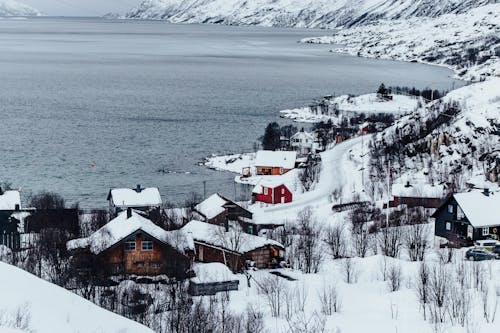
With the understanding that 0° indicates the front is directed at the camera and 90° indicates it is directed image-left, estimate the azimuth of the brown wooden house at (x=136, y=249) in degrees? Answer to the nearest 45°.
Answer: approximately 0°

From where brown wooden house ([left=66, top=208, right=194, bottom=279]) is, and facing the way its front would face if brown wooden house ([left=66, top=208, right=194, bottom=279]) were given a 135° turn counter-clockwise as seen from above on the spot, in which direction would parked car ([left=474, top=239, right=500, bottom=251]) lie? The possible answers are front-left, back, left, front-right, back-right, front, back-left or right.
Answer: front-right

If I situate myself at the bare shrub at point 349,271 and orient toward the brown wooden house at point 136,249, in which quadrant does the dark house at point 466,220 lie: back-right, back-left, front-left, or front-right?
back-right

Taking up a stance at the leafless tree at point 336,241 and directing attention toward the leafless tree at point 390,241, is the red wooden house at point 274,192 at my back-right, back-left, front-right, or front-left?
back-left

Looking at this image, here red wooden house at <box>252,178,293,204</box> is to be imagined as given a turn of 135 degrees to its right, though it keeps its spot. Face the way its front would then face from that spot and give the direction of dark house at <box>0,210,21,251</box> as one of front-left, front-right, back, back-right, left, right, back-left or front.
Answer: front-left

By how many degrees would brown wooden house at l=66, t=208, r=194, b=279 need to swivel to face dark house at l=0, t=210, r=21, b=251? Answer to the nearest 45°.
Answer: approximately 135° to its right

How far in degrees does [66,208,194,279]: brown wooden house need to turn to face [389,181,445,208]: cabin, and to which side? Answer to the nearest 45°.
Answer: approximately 135° to its left
